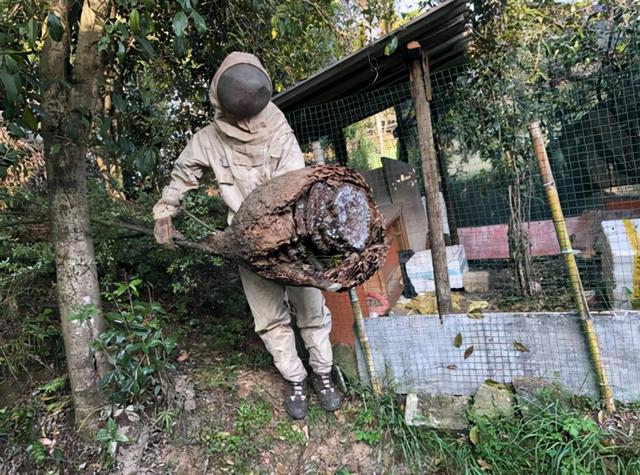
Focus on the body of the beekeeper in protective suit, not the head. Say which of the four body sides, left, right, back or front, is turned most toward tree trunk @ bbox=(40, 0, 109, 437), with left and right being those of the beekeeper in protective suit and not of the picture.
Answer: right

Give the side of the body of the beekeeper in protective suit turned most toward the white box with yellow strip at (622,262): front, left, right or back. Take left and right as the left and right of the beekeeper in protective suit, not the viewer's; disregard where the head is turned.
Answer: left

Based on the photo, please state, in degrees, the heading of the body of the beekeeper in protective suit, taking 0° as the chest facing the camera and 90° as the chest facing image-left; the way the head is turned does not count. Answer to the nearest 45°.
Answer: approximately 0°

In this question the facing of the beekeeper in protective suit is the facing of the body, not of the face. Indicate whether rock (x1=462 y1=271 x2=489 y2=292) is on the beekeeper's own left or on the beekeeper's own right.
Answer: on the beekeeper's own left

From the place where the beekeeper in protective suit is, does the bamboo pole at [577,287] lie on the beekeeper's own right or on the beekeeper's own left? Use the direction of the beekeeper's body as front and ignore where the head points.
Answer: on the beekeeper's own left
